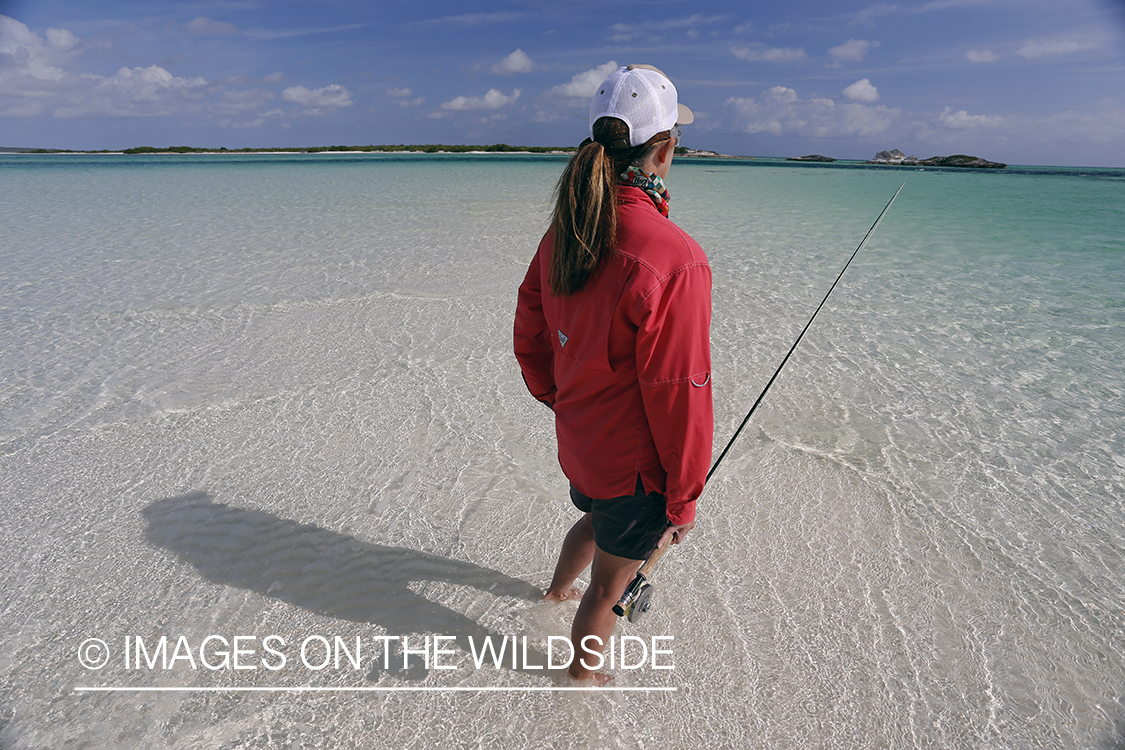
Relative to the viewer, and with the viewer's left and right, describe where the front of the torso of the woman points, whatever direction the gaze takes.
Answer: facing away from the viewer and to the right of the viewer

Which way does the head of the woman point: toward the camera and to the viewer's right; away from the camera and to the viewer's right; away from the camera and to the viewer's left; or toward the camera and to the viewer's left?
away from the camera and to the viewer's right
